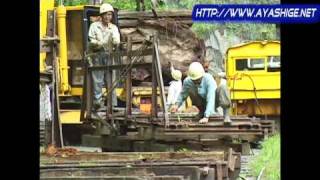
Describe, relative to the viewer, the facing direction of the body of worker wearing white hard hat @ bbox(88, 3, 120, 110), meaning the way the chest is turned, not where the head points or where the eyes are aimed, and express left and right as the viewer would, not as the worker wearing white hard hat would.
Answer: facing the viewer and to the right of the viewer

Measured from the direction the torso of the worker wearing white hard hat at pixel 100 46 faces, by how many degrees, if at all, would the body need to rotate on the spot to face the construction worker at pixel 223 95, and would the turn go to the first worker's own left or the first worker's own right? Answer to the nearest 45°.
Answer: approximately 45° to the first worker's own left

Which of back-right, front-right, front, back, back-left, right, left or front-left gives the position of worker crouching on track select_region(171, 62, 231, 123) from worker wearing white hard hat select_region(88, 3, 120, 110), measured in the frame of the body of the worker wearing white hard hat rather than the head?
front-left
